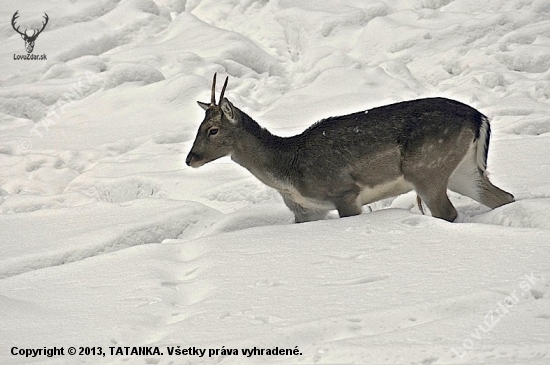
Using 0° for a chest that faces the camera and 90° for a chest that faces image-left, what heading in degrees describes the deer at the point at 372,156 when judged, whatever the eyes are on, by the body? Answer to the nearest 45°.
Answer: approximately 90°
